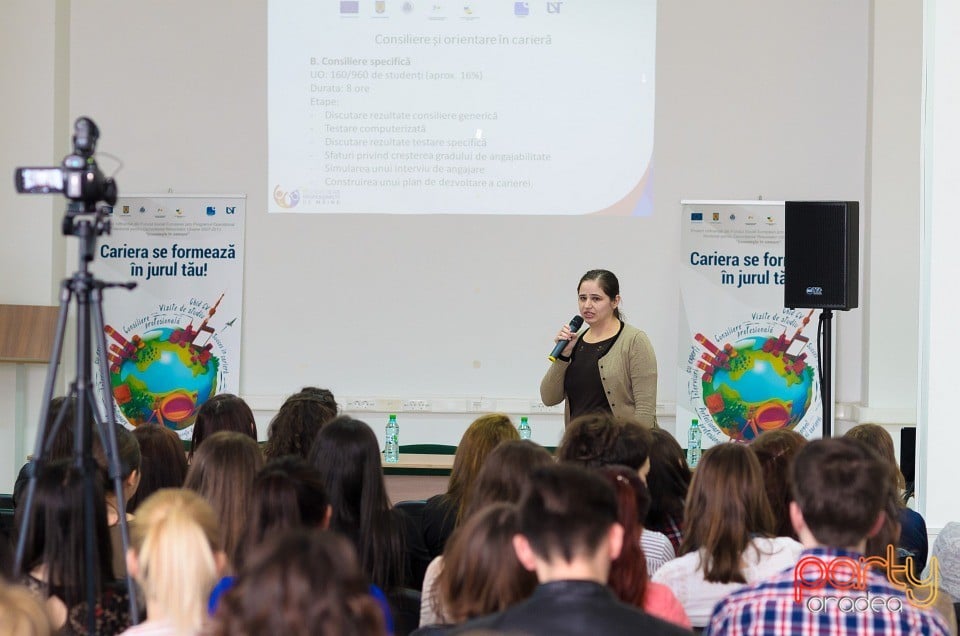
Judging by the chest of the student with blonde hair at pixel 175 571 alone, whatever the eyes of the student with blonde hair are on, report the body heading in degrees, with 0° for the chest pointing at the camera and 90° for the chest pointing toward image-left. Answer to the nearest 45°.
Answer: approximately 180°

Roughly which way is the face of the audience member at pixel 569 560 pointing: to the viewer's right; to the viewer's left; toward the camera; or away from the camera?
away from the camera

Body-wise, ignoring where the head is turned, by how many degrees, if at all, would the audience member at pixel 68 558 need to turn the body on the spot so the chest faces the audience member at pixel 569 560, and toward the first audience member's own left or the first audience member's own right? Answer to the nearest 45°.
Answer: approximately 135° to the first audience member's own right

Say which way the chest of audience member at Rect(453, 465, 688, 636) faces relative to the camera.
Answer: away from the camera

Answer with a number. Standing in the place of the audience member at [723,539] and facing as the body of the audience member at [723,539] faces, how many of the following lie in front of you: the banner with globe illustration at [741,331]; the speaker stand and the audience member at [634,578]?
2

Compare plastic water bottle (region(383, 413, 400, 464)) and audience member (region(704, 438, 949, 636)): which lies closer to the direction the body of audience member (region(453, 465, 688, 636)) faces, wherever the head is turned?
the plastic water bottle

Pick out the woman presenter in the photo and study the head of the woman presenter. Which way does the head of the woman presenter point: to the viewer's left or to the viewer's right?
to the viewer's left

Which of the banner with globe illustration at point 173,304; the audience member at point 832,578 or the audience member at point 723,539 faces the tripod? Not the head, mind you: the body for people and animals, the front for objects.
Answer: the banner with globe illustration

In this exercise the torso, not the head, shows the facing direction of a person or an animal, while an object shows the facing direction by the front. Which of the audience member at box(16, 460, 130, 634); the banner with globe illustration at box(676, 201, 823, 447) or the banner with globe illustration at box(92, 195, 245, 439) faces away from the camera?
the audience member

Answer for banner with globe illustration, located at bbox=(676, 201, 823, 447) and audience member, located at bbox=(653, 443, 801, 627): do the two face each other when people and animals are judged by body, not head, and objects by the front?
yes

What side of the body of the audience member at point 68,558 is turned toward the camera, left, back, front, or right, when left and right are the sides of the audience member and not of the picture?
back

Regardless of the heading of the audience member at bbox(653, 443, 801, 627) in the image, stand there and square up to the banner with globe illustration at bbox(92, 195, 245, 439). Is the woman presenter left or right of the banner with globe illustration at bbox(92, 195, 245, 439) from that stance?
right

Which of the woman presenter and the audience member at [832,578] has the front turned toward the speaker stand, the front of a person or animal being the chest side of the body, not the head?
the audience member

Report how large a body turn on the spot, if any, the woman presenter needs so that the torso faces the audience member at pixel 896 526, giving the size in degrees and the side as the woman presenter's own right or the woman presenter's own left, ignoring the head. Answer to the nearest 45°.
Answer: approximately 90° to the woman presenter's own left

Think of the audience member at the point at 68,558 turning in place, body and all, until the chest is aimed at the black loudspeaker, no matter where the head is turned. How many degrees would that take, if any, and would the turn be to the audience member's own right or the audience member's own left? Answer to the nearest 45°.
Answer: approximately 45° to the audience member's own right

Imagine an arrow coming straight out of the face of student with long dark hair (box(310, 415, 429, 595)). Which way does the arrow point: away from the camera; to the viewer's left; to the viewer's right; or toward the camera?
away from the camera

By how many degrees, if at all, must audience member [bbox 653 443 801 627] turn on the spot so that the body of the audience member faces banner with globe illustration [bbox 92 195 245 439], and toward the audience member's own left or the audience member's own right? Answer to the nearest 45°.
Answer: approximately 45° to the audience member's own left
